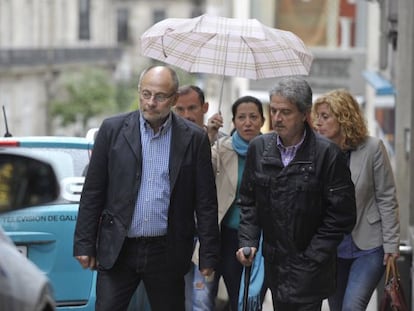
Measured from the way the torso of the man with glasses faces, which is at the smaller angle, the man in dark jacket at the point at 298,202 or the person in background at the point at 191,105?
the man in dark jacket

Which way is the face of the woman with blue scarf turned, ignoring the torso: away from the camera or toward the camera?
toward the camera

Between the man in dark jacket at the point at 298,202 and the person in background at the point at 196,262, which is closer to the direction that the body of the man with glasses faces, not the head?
the man in dark jacket

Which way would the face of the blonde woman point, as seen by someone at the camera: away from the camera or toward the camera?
toward the camera

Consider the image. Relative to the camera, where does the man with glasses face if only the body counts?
toward the camera

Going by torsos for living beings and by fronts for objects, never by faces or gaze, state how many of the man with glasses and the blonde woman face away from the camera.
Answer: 0

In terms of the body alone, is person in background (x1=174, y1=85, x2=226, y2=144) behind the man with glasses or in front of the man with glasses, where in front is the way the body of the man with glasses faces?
behind

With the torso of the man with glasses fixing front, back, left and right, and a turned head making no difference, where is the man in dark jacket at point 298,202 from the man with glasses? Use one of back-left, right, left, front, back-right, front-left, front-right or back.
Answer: left

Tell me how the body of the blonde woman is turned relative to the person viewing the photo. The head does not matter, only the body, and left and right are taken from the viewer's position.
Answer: facing the viewer and to the left of the viewer

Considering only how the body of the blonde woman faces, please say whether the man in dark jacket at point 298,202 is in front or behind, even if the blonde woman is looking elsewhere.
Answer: in front

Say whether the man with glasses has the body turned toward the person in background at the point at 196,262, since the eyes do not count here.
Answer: no

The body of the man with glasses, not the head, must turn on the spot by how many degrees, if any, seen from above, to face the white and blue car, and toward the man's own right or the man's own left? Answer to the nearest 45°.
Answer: approximately 135° to the man's own right
